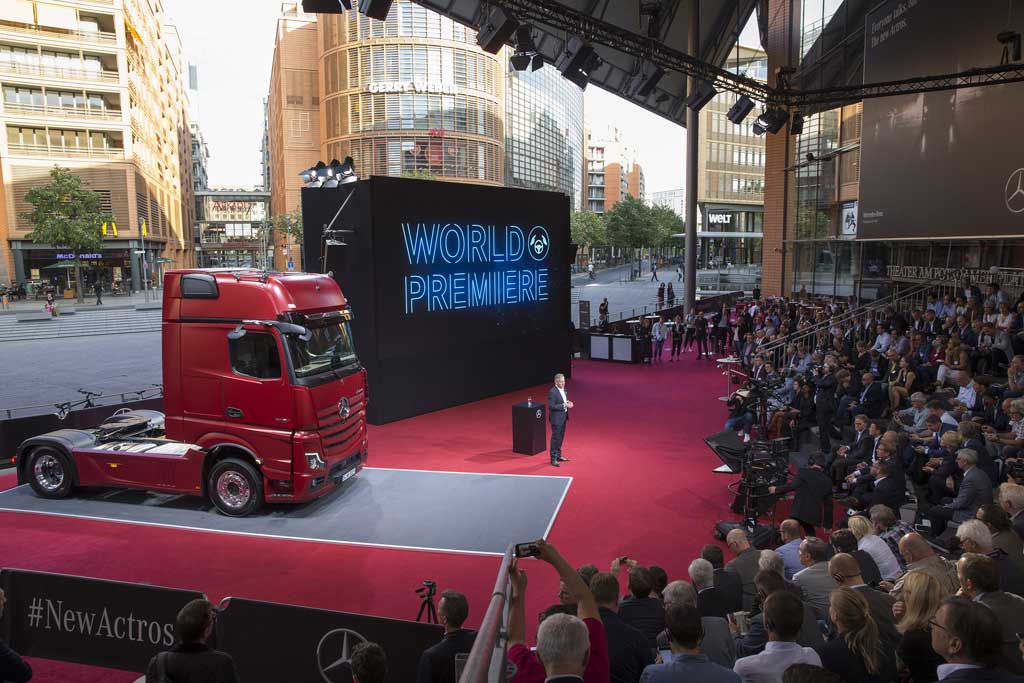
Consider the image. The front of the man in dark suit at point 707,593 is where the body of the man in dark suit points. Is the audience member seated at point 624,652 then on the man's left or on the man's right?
on the man's left

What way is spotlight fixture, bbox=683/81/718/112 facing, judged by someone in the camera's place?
facing to the left of the viewer

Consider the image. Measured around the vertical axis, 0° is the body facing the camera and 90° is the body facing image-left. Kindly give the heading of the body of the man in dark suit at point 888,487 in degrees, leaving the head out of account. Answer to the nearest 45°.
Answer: approximately 90°

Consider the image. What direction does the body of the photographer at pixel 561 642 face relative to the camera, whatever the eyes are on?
away from the camera

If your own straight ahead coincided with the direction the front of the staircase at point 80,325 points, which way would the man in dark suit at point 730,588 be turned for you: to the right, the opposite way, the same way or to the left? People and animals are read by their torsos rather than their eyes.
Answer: the opposite way

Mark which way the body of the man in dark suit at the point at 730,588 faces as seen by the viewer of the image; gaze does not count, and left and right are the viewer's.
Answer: facing away from the viewer and to the left of the viewer

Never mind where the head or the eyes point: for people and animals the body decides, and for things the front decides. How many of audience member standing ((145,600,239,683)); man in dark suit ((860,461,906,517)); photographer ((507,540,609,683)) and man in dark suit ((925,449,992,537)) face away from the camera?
2

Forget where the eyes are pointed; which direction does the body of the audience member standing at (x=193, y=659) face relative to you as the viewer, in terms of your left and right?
facing away from the viewer

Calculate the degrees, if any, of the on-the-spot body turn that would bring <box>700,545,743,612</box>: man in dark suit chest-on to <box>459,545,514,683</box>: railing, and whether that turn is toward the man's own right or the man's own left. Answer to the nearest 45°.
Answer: approximately 135° to the man's own left

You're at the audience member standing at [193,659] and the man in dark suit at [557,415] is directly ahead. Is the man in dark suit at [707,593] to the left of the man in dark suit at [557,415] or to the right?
right

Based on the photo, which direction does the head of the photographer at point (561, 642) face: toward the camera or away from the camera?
away from the camera

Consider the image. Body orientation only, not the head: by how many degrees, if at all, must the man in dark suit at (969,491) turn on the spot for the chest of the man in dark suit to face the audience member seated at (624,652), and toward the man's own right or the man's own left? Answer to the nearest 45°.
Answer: approximately 90° to the man's own left

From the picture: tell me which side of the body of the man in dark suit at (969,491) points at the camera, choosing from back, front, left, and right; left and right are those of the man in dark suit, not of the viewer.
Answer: left

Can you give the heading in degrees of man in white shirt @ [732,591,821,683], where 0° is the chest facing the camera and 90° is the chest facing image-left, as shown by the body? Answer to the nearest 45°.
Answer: approximately 180°
